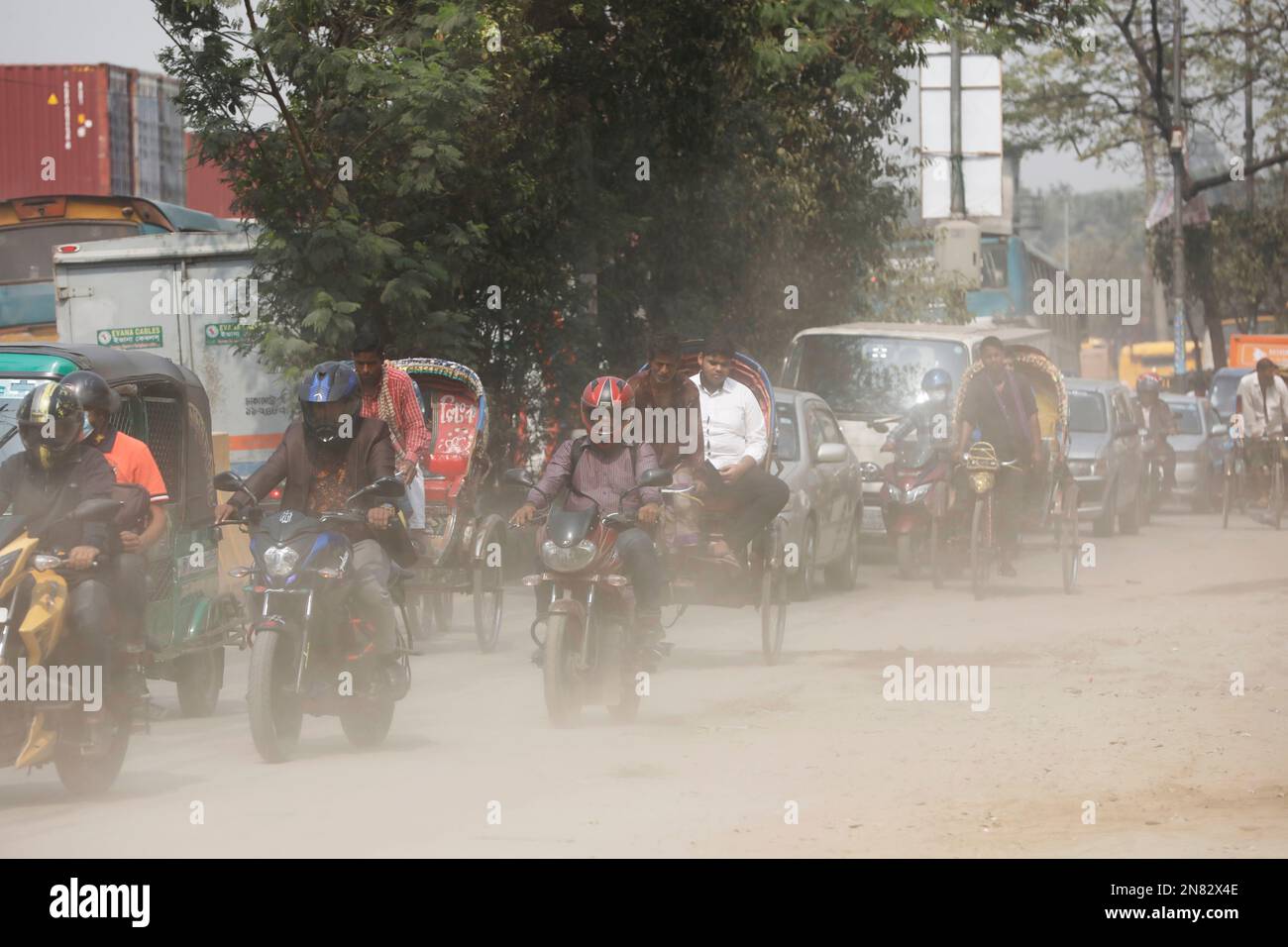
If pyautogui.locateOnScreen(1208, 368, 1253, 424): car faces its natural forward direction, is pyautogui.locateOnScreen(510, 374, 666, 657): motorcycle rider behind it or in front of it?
in front

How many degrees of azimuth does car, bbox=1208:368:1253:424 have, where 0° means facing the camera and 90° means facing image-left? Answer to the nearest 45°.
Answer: approximately 45°

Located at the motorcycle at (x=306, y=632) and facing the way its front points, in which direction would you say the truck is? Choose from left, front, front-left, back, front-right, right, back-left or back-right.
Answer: back-right

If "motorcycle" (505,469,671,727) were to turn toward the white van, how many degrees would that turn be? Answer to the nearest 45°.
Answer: approximately 180°

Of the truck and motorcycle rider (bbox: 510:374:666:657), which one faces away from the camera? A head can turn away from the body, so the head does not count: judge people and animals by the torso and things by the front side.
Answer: the truck

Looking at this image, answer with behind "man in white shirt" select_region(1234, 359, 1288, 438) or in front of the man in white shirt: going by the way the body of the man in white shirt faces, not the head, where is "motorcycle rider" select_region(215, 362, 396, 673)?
in front

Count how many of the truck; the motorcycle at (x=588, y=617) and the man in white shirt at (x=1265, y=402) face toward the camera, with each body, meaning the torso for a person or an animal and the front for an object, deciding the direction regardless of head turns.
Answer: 2

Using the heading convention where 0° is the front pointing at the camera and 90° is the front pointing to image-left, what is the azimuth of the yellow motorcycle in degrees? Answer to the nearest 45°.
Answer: approximately 45°

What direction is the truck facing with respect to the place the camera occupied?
facing away from the viewer

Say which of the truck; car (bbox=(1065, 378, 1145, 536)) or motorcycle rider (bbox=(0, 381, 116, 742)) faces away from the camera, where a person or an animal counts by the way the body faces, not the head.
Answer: the truck

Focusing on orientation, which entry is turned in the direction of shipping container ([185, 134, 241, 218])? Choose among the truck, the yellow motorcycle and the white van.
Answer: the truck

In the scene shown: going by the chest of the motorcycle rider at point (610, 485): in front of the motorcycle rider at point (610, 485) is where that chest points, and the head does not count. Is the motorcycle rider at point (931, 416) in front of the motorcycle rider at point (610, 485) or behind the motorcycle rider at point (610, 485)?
behind

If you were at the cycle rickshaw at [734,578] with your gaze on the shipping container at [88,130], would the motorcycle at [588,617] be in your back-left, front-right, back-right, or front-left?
back-left

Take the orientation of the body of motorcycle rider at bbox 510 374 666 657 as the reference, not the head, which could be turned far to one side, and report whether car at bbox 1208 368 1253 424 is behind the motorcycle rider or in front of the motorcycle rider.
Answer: behind
